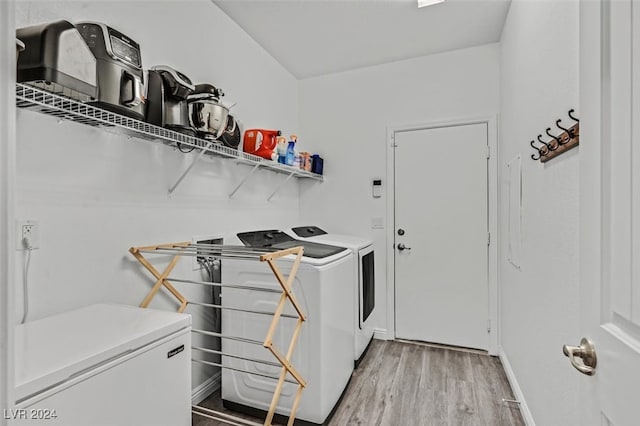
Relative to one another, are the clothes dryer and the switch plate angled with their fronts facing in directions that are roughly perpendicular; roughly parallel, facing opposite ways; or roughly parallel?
roughly perpendicular

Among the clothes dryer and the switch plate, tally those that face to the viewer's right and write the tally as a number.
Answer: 1
